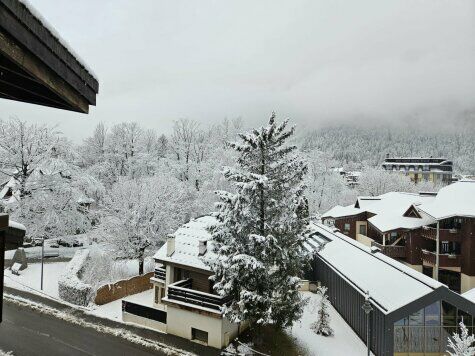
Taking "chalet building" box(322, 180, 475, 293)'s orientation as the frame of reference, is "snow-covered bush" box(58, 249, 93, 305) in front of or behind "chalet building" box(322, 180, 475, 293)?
in front

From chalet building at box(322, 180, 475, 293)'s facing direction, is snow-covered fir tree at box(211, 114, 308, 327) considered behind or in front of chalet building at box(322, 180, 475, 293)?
in front

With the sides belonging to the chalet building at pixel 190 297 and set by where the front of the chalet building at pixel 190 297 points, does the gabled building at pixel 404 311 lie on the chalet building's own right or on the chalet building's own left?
on the chalet building's own left

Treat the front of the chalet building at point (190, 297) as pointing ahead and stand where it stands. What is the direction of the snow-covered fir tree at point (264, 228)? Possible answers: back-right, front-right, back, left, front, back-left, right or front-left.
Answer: left

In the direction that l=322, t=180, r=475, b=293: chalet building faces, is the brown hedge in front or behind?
in front

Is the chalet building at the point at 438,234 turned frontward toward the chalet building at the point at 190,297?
yes

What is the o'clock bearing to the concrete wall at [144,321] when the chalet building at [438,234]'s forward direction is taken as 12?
The concrete wall is roughly at 12 o'clock from the chalet building.

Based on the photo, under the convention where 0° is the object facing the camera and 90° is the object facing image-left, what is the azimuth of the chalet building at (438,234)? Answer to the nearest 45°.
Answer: approximately 45°

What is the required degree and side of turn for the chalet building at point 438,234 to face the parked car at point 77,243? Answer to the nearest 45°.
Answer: approximately 45° to its right

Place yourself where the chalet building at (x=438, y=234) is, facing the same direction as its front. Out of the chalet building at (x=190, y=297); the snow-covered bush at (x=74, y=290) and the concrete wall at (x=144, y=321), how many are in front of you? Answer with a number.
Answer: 3

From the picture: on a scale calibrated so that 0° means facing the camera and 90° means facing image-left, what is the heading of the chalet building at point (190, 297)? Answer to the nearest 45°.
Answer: approximately 45°
